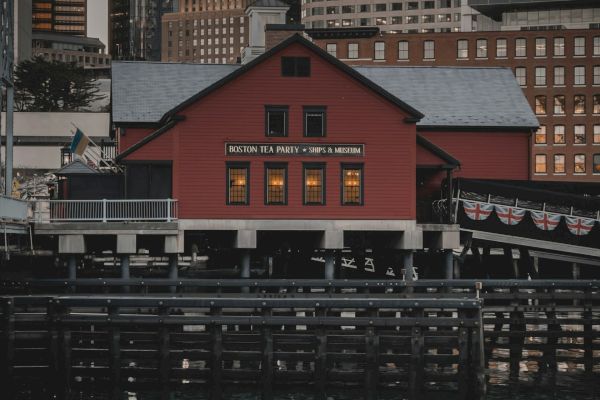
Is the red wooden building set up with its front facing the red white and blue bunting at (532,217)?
no

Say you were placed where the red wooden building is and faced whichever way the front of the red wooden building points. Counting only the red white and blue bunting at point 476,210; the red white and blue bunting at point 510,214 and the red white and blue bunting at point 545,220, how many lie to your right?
0

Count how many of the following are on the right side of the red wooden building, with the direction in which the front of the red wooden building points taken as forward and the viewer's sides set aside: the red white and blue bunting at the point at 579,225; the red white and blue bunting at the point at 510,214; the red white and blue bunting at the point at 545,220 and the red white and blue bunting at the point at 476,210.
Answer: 0

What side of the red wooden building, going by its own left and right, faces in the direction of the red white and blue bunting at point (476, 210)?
left

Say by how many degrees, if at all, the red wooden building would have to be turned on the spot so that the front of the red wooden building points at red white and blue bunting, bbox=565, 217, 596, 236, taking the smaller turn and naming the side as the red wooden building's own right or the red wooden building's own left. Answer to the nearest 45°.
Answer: approximately 90° to the red wooden building's own left

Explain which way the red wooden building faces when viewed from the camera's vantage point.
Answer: facing the viewer

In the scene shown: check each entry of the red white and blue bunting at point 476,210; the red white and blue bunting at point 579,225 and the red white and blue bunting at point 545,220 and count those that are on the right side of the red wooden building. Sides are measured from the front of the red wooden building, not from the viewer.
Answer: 0

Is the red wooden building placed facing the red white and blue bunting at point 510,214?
no

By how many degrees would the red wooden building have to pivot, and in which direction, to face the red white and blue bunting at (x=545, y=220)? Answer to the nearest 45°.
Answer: approximately 90° to its left
